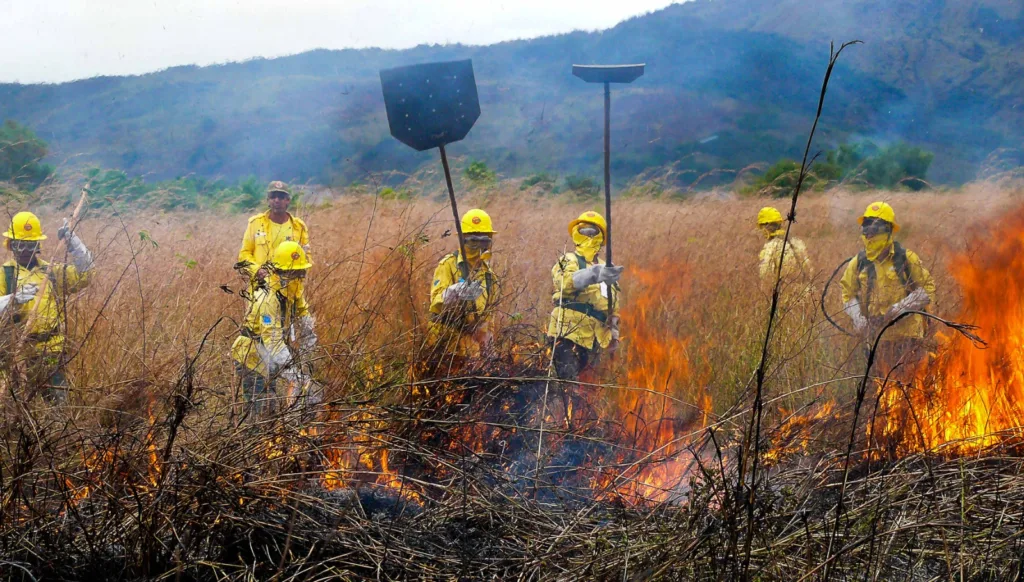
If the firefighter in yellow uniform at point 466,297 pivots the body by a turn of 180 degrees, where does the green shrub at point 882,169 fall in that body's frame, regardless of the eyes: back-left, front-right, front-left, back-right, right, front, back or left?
front-right

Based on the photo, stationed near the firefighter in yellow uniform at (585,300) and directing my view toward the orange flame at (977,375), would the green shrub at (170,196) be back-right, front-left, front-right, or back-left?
back-left

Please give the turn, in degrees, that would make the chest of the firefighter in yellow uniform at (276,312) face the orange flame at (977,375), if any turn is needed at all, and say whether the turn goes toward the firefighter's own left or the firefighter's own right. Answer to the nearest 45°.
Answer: approximately 45° to the firefighter's own left

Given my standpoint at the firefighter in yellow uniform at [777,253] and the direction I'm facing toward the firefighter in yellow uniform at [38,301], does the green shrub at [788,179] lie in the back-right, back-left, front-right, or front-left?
back-right

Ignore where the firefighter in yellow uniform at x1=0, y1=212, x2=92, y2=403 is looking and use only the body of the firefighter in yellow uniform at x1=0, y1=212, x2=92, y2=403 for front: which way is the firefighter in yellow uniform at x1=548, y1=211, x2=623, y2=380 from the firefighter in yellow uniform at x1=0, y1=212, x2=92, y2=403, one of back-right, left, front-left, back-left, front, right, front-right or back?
left

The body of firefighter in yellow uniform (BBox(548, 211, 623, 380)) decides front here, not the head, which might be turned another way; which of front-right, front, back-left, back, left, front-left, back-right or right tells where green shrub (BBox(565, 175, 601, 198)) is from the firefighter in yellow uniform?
back-left

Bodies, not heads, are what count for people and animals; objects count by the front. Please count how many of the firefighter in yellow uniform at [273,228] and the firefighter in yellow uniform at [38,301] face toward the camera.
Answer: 2

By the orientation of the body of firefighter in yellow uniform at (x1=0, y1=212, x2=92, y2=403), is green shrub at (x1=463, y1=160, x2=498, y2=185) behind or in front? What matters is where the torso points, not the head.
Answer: behind

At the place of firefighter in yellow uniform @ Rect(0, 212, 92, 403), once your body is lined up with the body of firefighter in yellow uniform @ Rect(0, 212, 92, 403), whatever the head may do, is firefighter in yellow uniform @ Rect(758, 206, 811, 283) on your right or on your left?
on your left

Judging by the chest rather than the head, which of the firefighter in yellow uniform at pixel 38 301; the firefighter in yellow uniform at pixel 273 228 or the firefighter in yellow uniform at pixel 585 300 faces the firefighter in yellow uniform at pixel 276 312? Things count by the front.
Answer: the firefighter in yellow uniform at pixel 273 228
